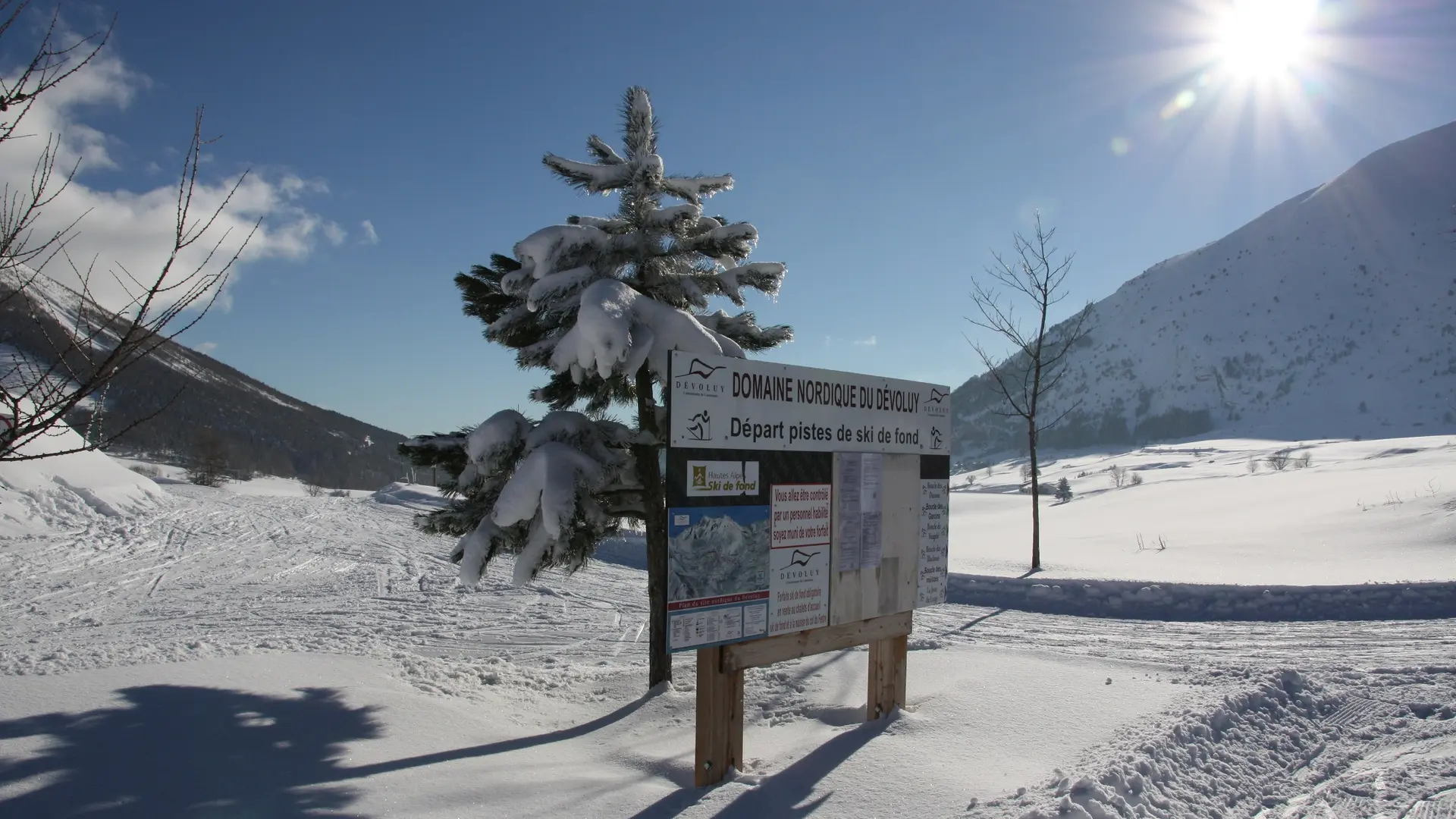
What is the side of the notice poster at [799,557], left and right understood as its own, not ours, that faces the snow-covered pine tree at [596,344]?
back

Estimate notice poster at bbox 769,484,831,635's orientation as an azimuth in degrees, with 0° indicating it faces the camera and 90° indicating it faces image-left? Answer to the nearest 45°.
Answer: approximately 315°

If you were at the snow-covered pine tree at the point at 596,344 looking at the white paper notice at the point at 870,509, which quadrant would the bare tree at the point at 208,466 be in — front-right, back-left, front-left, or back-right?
back-left

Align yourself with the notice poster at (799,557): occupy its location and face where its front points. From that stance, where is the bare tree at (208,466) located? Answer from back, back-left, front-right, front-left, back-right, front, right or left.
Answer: back

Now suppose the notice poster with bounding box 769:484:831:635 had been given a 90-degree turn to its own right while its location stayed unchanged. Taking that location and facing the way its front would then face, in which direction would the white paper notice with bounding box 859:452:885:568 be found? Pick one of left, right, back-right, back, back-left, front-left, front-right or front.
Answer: back
